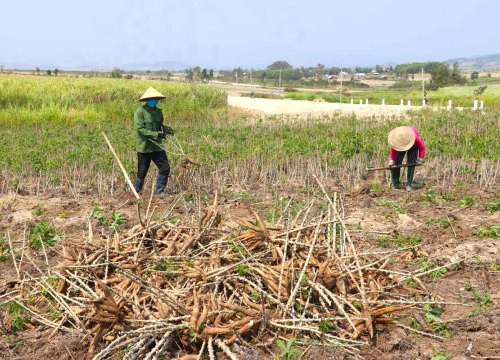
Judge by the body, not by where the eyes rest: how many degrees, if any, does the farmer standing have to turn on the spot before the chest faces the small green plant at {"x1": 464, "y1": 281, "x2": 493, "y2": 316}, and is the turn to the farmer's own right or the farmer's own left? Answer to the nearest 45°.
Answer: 0° — they already face it

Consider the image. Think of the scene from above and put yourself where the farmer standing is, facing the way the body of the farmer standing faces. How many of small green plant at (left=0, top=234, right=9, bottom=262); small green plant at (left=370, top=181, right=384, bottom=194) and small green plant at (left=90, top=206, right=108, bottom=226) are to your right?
2

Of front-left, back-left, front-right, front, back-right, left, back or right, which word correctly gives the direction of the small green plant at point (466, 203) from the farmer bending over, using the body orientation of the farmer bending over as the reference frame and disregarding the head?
front-left

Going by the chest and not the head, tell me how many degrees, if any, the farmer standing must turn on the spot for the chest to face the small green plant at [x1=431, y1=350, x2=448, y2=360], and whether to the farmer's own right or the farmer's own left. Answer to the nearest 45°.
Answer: approximately 45° to the farmer's own right

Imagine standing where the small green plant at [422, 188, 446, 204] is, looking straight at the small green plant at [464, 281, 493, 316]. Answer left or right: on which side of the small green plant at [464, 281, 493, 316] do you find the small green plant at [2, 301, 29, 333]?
right

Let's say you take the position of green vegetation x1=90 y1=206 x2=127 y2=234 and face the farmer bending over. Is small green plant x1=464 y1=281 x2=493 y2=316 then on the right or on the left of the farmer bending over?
right

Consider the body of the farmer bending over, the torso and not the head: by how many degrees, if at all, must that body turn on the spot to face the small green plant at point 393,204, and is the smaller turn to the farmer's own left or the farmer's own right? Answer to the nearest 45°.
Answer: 0° — they already face it

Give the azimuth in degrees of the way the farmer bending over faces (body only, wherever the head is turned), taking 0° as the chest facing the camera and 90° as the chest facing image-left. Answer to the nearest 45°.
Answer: approximately 0°

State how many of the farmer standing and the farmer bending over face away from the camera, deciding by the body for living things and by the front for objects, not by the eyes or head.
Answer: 0

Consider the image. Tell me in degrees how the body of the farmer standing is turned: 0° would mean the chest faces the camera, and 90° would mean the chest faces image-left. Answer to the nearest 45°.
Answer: approximately 315°
